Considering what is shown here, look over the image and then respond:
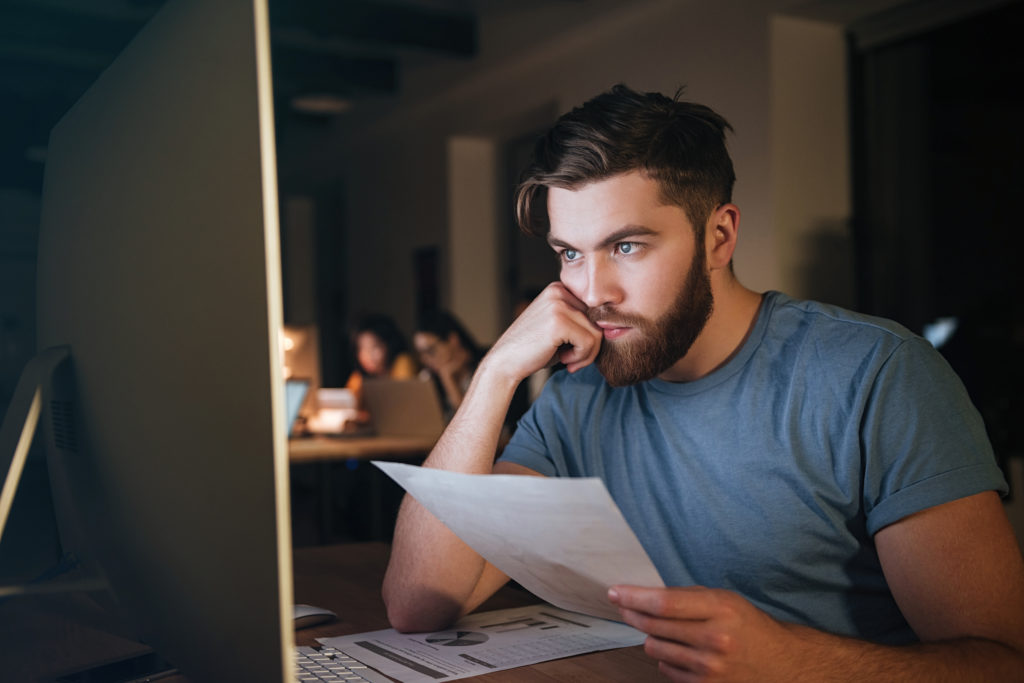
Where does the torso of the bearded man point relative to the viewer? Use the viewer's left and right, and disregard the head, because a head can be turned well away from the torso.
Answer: facing the viewer and to the left of the viewer

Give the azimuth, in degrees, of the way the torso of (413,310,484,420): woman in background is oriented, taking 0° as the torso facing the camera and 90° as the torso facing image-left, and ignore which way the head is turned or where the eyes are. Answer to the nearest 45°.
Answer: approximately 45°

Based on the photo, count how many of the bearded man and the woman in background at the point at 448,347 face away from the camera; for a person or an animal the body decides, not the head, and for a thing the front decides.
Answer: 0

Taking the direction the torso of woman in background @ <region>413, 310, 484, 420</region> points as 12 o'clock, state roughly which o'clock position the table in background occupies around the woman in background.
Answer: The table in background is roughly at 11 o'clock from the woman in background.

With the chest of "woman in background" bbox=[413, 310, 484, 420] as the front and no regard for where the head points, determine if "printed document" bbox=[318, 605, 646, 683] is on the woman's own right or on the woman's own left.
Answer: on the woman's own left

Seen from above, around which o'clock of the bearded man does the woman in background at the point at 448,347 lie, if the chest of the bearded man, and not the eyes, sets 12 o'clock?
The woman in background is roughly at 4 o'clock from the bearded man.

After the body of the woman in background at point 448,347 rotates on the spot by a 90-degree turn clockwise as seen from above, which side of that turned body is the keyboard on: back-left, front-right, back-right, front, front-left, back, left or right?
back-left

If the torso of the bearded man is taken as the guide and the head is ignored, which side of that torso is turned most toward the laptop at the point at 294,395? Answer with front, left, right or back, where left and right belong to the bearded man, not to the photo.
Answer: right
